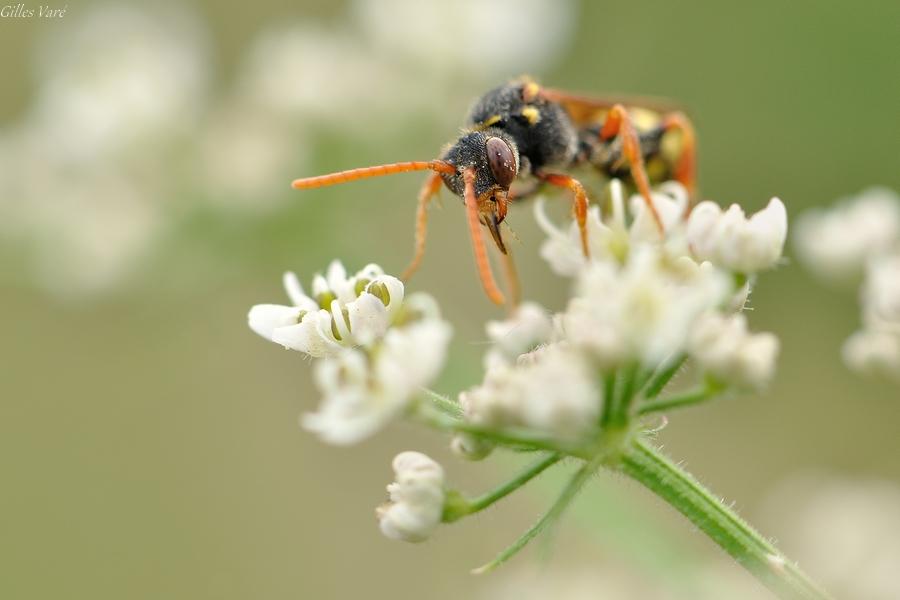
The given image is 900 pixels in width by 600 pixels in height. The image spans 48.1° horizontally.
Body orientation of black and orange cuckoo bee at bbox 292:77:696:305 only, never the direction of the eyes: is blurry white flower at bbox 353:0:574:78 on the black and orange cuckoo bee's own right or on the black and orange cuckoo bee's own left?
on the black and orange cuckoo bee's own right

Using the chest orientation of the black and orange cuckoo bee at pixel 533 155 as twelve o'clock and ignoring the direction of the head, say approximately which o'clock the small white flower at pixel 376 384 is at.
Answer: The small white flower is roughly at 11 o'clock from the black and orange cuckoo bee.

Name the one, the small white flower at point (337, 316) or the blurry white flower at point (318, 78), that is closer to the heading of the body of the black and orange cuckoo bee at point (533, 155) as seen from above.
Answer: the small white flower

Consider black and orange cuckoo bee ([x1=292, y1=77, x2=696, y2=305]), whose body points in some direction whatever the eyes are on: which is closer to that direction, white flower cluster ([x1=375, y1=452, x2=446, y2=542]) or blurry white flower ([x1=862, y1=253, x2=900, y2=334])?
the white flower cluster

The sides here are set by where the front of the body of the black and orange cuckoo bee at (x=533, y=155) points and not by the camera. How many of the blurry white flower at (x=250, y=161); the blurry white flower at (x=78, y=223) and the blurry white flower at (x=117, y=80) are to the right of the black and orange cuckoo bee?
3

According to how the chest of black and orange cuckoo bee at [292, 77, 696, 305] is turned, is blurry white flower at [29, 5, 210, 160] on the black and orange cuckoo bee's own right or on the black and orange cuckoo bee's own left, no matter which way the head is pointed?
on the black and orange cuckoo bee's own right

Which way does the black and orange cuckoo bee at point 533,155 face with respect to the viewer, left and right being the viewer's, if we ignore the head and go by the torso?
facing the viewer and to the left of the viewer

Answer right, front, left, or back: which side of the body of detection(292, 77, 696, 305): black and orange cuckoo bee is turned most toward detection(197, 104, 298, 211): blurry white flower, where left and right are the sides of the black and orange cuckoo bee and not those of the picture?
right

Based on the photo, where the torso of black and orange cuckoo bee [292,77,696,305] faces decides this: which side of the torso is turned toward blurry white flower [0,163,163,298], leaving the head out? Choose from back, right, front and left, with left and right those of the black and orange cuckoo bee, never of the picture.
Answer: right

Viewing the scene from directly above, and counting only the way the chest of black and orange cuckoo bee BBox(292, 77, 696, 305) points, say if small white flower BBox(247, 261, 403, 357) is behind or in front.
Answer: in front

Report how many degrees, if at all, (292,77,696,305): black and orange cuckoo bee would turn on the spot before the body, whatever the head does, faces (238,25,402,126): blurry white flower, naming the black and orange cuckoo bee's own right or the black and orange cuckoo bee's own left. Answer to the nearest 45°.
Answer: approximately 90° to the black and orange cuckoo bee's own right

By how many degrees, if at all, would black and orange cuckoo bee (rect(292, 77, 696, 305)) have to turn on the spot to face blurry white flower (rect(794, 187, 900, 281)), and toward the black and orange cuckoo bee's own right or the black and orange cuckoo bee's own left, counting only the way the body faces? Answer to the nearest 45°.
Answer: approximately 135° to the black and orange cuckoo bee's own left
